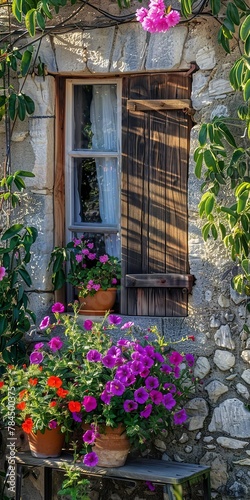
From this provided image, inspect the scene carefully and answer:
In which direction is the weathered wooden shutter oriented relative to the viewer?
toward the camera
